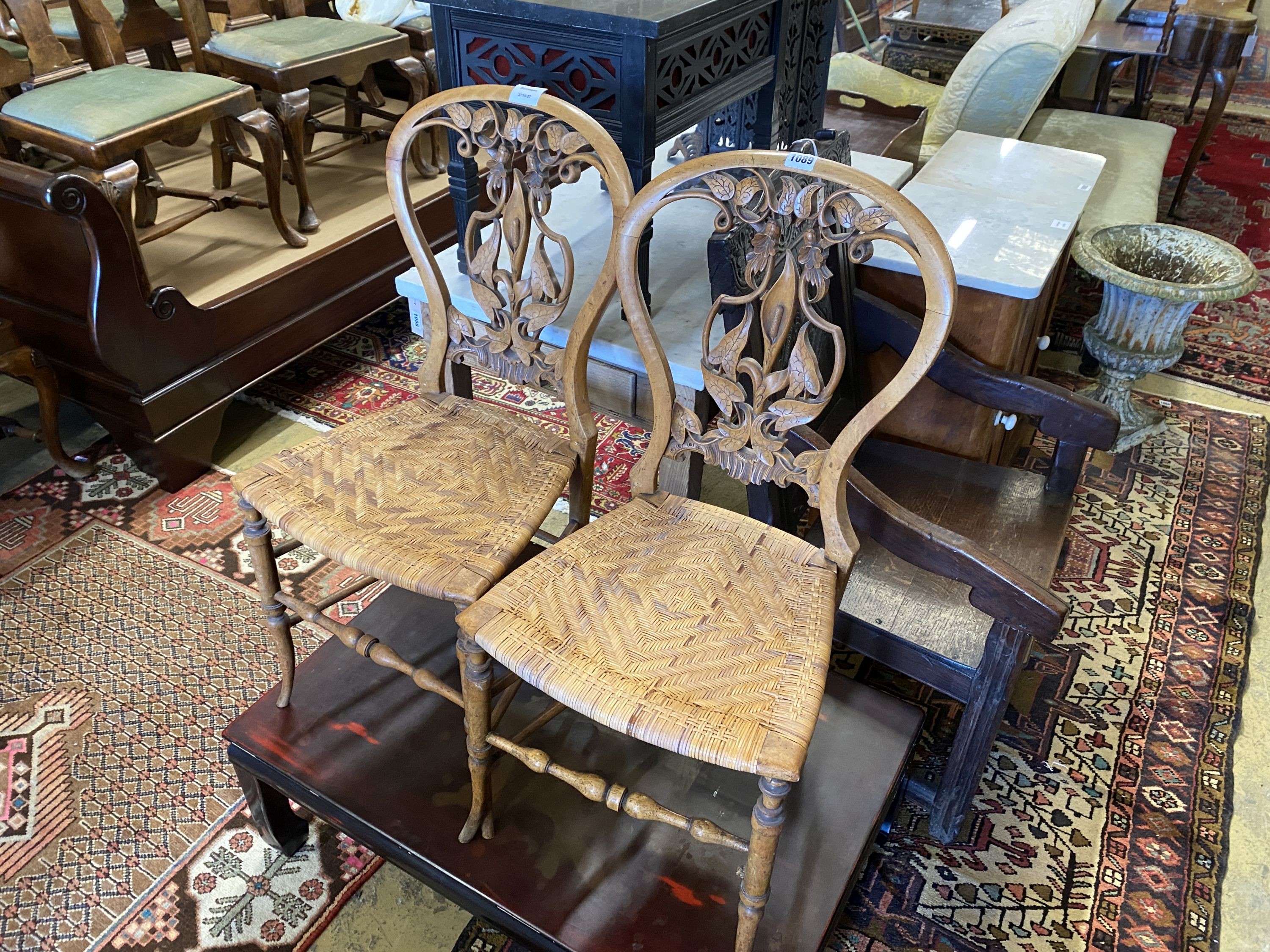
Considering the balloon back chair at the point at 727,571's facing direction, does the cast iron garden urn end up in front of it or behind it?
behind

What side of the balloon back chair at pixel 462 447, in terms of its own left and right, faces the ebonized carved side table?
back

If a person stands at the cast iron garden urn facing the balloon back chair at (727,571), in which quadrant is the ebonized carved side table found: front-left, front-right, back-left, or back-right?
front-right

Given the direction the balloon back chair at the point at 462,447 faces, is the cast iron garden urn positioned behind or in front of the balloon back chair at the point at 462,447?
behind

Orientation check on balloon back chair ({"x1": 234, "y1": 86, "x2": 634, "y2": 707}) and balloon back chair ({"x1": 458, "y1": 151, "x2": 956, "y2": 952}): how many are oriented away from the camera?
0

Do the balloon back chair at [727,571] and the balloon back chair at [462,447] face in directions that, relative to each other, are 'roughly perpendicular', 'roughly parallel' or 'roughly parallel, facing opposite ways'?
roughly parallel

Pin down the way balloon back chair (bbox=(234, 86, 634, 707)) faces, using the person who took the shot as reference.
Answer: facing the viewer and to the left of the viewer
